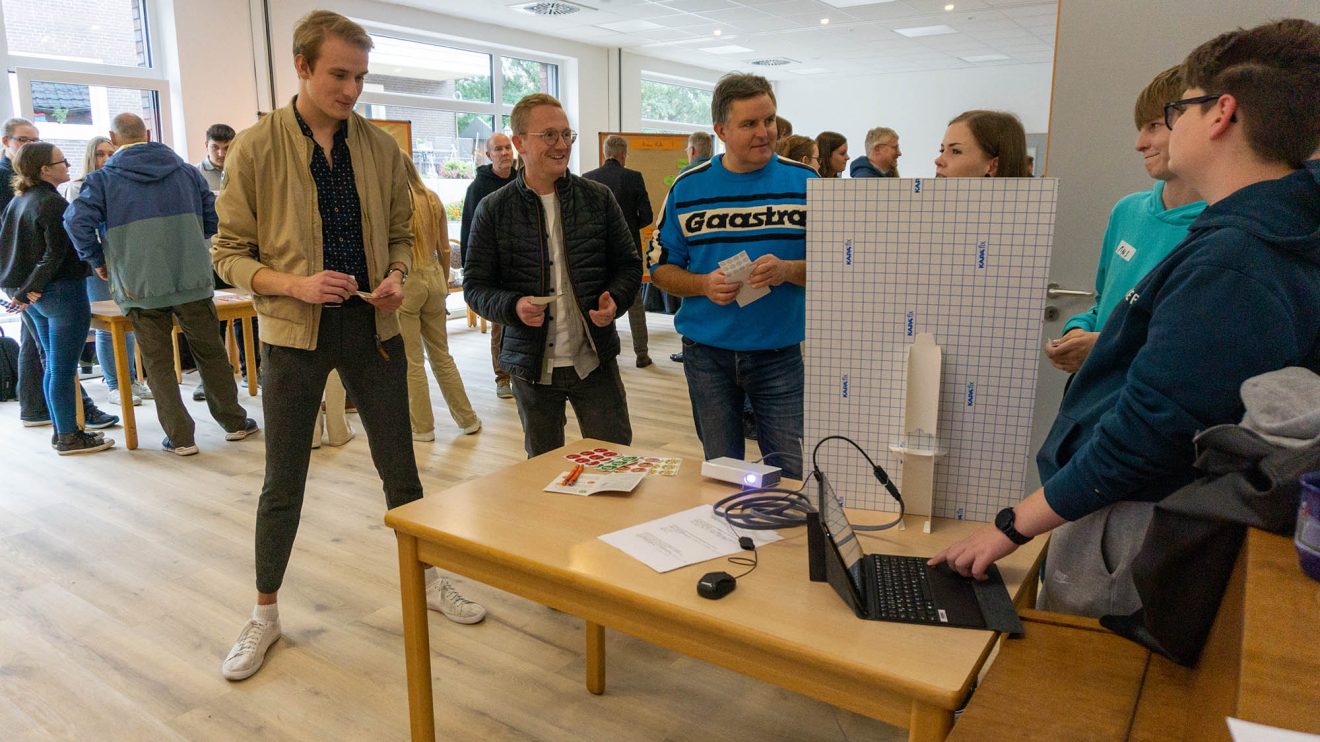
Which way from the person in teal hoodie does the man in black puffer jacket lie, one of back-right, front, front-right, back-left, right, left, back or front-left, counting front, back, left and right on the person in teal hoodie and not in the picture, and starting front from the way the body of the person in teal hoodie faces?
front-right

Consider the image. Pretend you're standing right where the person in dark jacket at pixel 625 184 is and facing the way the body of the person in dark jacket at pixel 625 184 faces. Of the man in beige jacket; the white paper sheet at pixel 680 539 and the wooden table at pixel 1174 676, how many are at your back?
3

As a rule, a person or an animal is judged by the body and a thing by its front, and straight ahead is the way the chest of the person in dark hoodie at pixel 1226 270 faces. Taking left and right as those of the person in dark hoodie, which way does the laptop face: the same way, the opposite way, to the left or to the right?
the opposite way

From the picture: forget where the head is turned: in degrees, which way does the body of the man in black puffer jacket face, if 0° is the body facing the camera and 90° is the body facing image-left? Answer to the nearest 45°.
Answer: approximately 0°

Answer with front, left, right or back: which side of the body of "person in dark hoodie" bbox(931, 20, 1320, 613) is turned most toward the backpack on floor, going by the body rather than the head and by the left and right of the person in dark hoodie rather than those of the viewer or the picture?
front

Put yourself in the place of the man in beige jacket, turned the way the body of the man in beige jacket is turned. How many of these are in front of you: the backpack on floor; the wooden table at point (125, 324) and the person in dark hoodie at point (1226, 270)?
1

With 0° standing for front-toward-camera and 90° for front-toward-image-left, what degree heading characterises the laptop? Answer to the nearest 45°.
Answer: approximately 270°

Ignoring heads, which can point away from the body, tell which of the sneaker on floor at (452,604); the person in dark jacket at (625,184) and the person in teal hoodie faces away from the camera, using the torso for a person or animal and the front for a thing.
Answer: the person in dark jacket

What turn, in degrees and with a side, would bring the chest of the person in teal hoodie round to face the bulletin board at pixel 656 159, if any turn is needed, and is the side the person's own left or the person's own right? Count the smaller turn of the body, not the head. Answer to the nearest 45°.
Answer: approximately 90° to the person's own right

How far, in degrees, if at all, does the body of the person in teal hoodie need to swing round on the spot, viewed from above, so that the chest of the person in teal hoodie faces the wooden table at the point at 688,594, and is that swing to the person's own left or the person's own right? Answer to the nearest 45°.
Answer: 0° — they already face it

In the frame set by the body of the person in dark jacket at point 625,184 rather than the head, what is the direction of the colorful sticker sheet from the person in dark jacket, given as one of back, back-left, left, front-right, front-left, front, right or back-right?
back

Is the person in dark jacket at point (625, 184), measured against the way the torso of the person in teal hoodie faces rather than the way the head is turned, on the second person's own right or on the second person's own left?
on the second person's own right

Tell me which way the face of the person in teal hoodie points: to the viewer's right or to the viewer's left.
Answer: to the viewer's left

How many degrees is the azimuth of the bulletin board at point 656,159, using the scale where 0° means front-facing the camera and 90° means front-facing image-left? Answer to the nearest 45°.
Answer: approximately 0°

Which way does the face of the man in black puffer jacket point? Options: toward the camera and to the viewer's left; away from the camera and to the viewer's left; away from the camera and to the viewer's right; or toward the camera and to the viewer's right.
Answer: toward the camera and to the viewer's right
